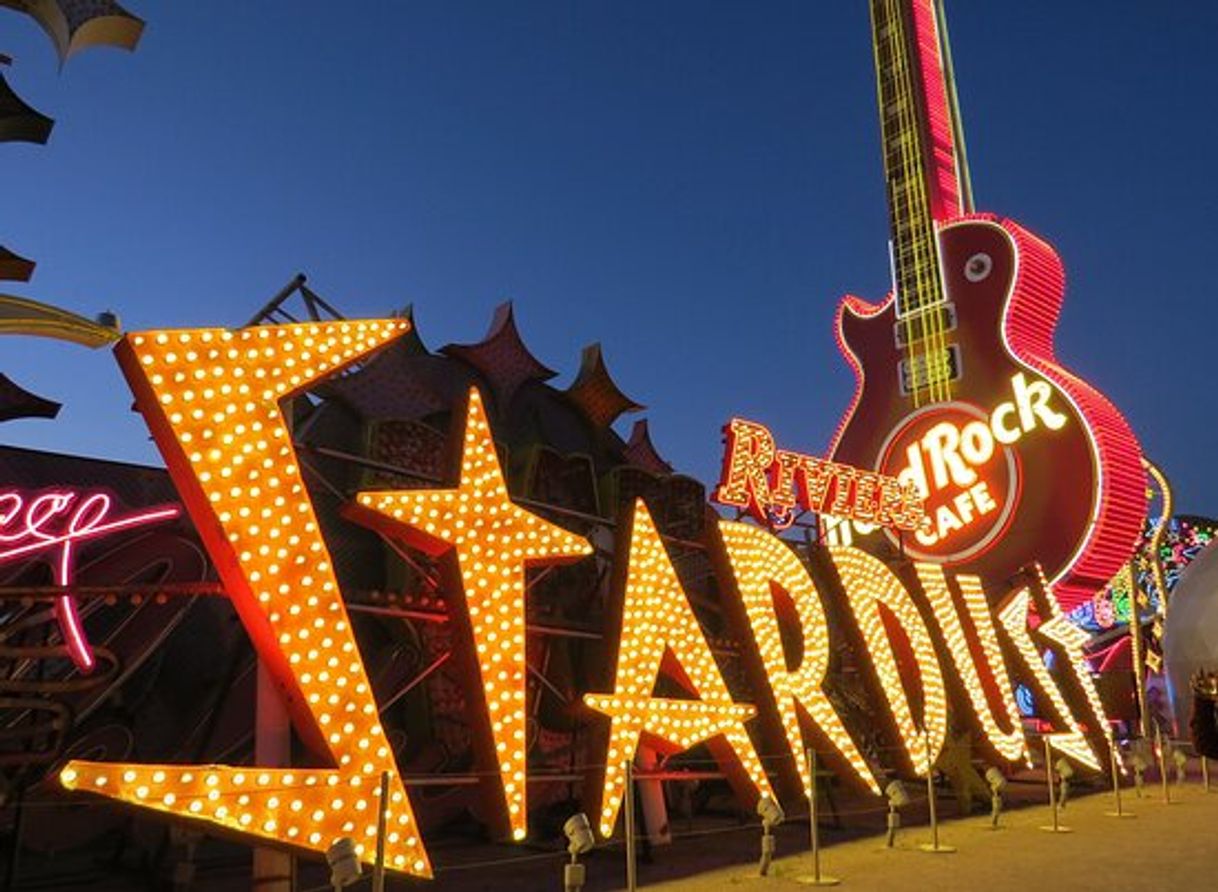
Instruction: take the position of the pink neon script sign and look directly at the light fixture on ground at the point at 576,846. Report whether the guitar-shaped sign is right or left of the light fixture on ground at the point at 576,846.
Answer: left

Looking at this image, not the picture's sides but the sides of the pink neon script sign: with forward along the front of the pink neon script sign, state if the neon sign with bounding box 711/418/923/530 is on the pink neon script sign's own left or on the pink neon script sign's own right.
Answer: on the pink neon script sign's own left

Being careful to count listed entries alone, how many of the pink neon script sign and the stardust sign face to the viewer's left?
0

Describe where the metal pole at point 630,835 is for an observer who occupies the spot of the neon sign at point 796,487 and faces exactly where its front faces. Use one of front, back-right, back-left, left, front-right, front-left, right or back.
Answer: front-right

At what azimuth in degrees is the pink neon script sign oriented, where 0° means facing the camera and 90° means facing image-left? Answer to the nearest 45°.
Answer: approximately 0°

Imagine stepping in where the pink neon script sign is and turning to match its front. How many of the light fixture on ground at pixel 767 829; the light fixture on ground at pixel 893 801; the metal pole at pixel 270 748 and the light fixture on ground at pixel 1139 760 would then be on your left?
4

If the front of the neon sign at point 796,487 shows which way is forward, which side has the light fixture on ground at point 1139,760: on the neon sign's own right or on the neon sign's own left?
on the neon sign's own left

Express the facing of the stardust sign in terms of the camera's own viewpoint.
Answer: facing the viewer and to the right of the viewer

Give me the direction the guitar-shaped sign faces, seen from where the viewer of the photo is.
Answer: facing the viewer and to the left of the viewer

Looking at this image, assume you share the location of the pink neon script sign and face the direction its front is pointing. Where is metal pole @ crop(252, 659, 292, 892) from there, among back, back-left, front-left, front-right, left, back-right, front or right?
left

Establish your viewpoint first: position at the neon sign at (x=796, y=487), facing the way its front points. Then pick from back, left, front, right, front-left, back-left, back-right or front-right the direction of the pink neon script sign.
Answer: right

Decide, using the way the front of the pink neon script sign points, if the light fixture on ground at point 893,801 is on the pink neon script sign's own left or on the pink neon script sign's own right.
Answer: on the pink neon script sign's own left
